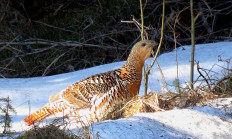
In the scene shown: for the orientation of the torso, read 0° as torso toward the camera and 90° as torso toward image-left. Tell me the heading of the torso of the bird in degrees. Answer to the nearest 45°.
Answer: approximately 270°
